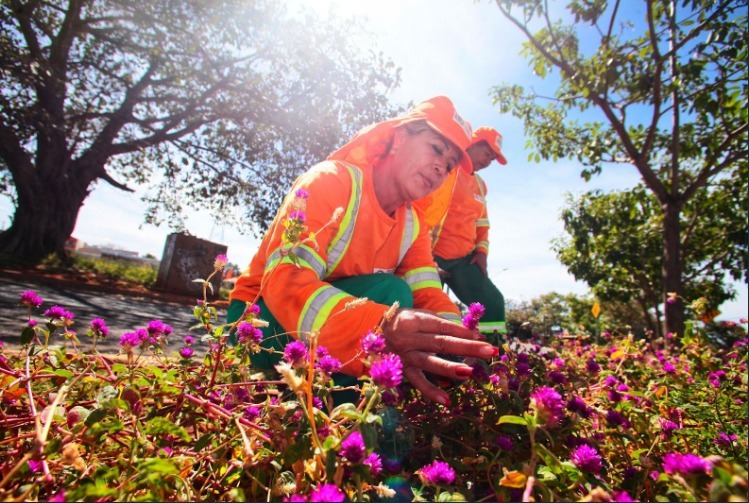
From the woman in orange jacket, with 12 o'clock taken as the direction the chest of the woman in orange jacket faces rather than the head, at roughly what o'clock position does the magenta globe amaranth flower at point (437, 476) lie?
The magenta globe amaranth flower is roughly at 1 o'clock from the woman in orange jacket.

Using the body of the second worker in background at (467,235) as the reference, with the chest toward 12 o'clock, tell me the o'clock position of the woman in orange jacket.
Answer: The woman in orange jacket is roughly at 2 o'clock from the second worker in background.

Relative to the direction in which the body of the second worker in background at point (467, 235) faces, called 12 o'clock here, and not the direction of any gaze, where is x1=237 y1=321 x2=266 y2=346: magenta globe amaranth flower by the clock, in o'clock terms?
The magenta globe amaranth flower is roughly at 2 o'clock from the second worker in background.

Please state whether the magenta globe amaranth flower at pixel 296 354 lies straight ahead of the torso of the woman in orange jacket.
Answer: no

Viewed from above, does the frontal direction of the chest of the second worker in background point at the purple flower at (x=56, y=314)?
no

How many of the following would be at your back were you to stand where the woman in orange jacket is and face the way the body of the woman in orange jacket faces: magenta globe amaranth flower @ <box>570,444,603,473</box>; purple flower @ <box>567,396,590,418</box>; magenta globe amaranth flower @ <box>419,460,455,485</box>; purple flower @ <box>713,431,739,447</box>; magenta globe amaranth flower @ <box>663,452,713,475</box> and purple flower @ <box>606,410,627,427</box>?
0

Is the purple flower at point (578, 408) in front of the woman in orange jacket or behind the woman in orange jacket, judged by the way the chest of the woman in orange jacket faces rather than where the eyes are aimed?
in front

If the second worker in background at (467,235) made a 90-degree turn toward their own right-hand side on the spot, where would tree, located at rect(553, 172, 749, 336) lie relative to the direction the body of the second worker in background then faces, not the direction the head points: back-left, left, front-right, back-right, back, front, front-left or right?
back

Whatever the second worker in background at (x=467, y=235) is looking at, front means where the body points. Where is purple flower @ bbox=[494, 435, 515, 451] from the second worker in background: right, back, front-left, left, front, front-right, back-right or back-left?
front-right

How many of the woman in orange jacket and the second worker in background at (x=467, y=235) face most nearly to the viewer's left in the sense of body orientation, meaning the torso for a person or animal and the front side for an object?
0

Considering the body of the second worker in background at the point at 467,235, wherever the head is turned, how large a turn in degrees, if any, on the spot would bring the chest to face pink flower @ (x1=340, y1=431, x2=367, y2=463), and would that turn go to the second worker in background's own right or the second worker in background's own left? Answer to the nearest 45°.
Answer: approximately 45° to the second worker in background's own right

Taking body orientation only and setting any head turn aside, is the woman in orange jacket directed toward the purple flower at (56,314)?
no

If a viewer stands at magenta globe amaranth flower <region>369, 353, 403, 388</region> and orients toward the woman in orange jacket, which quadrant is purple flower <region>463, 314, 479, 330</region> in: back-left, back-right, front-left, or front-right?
front-right

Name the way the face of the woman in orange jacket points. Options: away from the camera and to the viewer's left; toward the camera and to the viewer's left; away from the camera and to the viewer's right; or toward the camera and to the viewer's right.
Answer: toward the camera and to the viewer's right

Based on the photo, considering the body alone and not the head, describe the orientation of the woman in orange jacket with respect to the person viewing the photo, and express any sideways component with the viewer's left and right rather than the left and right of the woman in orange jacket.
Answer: facing the viewer and to the right of the viewer

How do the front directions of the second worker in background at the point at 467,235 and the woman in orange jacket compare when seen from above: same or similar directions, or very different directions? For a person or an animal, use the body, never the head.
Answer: same or similar directions

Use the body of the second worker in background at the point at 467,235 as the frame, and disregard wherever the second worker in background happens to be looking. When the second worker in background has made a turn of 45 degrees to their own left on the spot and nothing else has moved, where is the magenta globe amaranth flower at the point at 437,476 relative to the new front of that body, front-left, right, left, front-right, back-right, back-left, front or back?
right

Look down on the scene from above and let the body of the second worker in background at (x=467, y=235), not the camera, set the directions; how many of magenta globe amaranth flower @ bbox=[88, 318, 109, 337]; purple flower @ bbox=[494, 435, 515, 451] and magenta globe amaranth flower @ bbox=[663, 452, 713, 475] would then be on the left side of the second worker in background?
0
